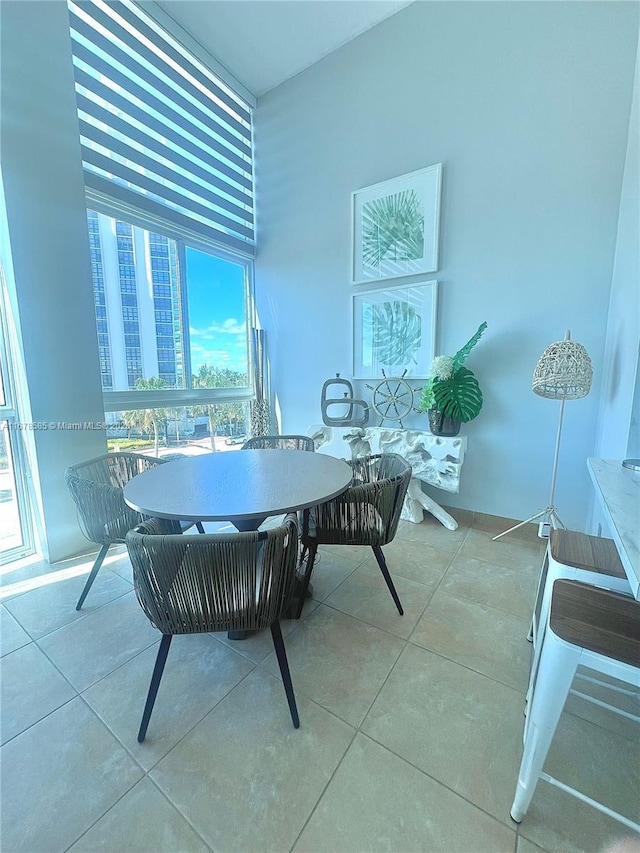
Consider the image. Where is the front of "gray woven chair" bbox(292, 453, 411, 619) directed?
to the viewer's left

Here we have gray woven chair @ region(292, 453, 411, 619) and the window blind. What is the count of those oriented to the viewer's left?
1

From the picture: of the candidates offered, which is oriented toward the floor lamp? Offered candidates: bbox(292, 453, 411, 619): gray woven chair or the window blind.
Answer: the window blind

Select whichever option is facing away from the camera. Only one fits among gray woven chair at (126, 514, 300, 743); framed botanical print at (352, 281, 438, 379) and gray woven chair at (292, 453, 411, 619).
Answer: gray woven chair at (126, 514, 300, 743)

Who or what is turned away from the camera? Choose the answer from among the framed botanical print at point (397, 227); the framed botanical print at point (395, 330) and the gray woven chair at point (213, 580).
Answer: the gray woven chair

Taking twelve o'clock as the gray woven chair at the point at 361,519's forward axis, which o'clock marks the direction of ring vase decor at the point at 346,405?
The ring vase decor is roughly at 3 o'clock from the gray woven chair.

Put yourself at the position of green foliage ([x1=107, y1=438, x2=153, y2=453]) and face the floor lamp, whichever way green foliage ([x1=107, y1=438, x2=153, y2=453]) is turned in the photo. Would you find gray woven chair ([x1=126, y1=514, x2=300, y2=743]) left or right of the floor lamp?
right

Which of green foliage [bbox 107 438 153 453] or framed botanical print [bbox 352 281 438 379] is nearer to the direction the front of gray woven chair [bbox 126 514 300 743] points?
the green foliage

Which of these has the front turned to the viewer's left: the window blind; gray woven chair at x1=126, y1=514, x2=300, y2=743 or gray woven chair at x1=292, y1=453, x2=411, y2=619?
gray woven chair at x1=292, y1=453, x2=411, y2=619

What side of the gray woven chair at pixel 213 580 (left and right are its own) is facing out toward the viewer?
back

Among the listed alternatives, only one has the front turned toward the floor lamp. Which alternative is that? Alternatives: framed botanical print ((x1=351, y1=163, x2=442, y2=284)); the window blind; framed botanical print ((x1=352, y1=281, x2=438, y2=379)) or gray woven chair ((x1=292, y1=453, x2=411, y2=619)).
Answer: the window blind

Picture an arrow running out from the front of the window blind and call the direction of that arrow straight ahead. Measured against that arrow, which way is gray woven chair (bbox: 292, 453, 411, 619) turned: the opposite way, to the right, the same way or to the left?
the opposite way

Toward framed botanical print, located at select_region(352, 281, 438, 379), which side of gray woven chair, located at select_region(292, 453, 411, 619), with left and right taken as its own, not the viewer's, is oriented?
right
